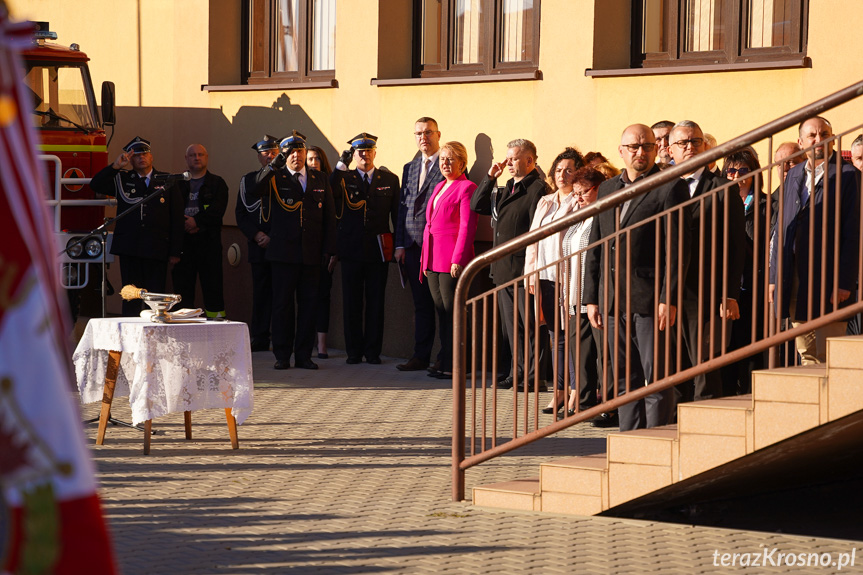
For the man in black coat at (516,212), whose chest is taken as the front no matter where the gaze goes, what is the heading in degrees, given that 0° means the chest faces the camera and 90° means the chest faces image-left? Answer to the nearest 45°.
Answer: approximately 45°

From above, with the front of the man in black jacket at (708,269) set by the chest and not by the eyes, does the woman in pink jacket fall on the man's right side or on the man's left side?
on the man's right side

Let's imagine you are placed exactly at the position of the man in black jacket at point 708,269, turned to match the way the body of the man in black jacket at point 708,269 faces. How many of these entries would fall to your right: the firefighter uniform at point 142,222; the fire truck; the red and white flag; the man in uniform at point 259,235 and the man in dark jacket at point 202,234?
4

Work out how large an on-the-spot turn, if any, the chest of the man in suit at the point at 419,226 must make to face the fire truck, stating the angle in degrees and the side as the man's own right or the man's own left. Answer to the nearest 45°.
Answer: approximately 90° to the man's own right

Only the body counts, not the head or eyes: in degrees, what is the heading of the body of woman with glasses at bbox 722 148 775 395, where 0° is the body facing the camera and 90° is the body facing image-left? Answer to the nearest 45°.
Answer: approximately 45°

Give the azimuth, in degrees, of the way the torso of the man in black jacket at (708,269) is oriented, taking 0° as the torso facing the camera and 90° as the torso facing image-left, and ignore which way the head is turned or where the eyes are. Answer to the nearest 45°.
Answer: approximately 45°

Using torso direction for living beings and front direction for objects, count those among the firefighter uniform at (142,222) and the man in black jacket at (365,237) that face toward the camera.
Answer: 2

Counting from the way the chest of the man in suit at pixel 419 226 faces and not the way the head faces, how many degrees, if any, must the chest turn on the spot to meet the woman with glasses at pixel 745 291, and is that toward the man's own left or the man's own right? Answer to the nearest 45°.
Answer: approximately 90° to the man's own left

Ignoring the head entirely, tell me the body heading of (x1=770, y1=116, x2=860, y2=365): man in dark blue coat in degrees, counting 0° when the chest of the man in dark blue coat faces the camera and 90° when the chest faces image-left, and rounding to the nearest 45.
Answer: approximately 45°

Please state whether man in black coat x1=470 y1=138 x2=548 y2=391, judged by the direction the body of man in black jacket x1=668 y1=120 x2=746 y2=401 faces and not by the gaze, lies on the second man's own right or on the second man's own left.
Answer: on the second man's own right

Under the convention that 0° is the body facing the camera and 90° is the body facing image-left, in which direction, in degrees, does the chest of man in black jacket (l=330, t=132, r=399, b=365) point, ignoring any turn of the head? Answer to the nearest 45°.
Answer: approximately 0°

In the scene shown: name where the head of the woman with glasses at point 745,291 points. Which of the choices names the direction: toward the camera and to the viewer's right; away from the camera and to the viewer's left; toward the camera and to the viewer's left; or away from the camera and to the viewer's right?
toward the camera and to the viewer's left

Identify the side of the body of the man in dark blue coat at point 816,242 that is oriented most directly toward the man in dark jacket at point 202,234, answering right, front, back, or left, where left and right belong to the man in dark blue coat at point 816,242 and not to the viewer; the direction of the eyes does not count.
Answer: right
